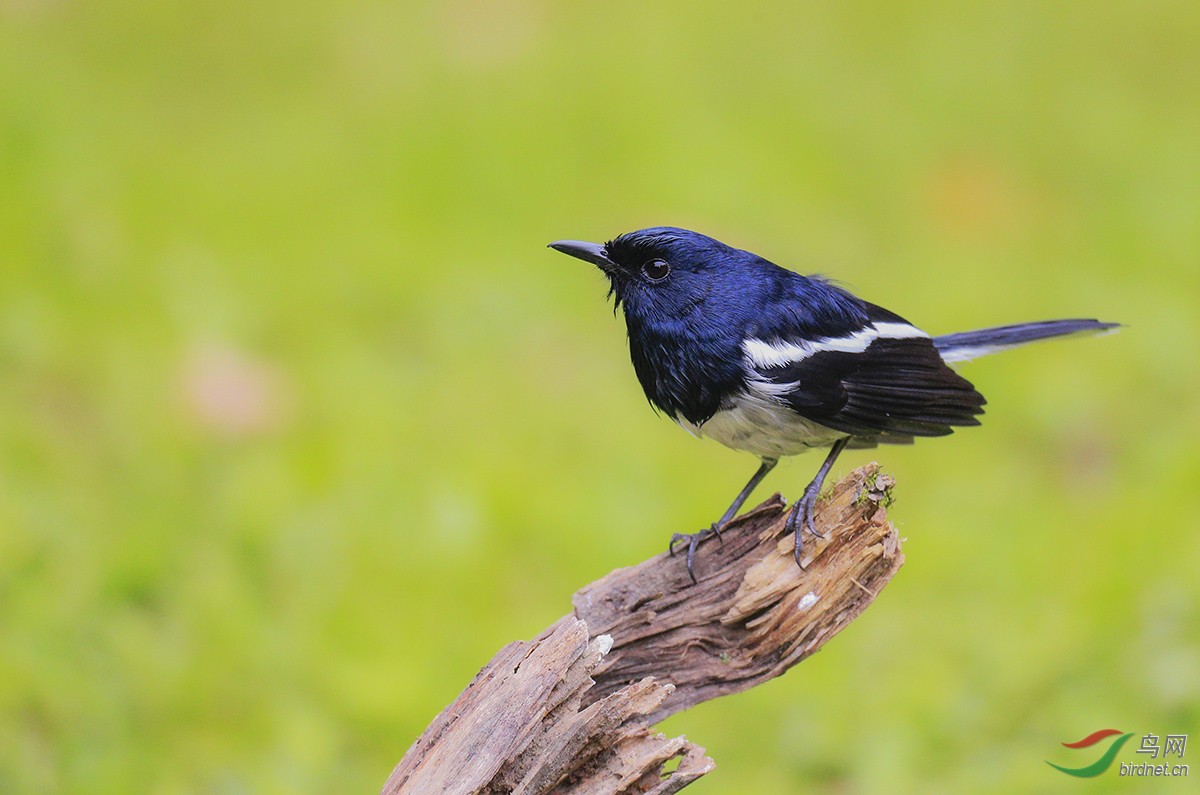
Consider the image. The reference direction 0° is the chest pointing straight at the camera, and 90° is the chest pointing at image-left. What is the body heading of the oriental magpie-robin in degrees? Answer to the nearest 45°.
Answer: approximately 90°
